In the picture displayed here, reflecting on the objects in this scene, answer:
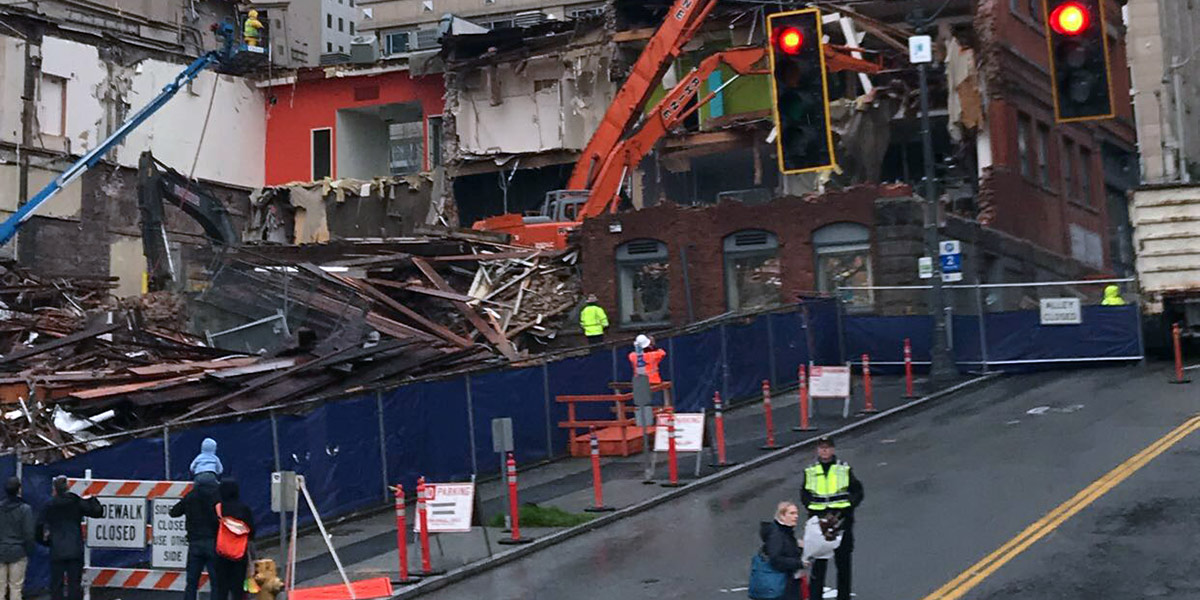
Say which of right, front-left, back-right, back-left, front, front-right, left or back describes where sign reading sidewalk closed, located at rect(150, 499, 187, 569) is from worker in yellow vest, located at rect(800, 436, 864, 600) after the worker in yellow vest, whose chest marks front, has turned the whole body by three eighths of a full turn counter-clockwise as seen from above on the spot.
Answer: back-left

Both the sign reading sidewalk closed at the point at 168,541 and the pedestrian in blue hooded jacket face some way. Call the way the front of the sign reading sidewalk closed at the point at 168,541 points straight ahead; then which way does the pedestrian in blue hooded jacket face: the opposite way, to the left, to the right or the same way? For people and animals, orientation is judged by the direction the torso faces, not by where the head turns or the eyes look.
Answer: the opposite way

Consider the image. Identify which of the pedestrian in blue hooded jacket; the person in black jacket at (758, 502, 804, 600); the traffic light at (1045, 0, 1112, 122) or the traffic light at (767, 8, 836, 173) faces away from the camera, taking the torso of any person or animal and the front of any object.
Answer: the pedestrian in blue hooded jacket

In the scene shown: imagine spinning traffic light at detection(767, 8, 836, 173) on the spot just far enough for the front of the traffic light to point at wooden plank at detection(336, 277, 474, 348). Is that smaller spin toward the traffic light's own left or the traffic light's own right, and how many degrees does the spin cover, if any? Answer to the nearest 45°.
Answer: approximately 135° to the traffic light's own right

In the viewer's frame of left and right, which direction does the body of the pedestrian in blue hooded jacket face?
facing away from the viewer

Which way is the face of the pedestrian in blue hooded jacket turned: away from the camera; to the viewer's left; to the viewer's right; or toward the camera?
away from the camera

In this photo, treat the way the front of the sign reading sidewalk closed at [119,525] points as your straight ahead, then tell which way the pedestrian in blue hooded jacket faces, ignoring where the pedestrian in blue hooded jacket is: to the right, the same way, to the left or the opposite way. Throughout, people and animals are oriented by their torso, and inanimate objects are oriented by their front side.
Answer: the opposite way

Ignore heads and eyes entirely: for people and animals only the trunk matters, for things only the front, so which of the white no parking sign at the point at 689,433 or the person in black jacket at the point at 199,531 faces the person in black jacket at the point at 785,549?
the white no parking sign

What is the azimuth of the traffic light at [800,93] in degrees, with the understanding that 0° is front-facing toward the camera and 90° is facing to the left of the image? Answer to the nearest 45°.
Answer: approximately 0°

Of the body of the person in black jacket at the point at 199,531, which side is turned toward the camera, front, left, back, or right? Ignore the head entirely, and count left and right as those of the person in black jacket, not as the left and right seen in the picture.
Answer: back

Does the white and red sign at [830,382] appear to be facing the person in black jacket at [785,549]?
yes

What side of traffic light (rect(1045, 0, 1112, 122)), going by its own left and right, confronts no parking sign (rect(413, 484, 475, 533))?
right

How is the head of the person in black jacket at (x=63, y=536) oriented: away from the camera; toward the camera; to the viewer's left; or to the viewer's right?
away from the camera
